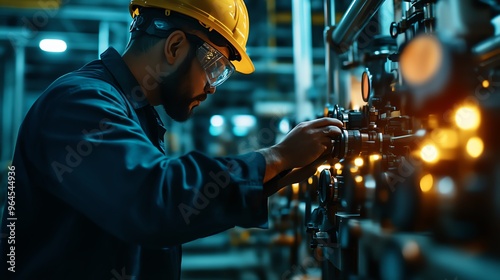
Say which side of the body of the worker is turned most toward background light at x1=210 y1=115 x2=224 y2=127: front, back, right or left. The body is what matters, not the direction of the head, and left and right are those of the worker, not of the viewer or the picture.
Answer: left

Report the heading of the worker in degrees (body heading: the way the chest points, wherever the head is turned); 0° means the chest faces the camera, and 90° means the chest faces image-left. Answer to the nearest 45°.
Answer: approximately 270°

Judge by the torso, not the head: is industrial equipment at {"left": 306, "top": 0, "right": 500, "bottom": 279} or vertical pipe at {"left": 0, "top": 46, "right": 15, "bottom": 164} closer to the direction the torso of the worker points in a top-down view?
the industrial equipment

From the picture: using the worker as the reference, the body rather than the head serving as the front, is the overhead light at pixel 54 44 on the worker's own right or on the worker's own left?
on the worker's own left

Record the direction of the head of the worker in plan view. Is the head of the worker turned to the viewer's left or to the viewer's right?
to the viewer's right

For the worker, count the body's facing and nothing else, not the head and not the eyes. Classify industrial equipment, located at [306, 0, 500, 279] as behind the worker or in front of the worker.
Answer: in front

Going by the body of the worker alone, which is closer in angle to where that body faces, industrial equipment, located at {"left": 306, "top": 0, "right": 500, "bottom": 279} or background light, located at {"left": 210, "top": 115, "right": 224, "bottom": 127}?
the industrial equipment

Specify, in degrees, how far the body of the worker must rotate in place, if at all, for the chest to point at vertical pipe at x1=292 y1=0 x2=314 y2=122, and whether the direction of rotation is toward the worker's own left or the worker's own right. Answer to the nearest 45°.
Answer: approximately 45° to the worker's own left

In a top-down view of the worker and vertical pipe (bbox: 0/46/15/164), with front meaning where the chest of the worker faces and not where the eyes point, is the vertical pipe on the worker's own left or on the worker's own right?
on the worker's own left
